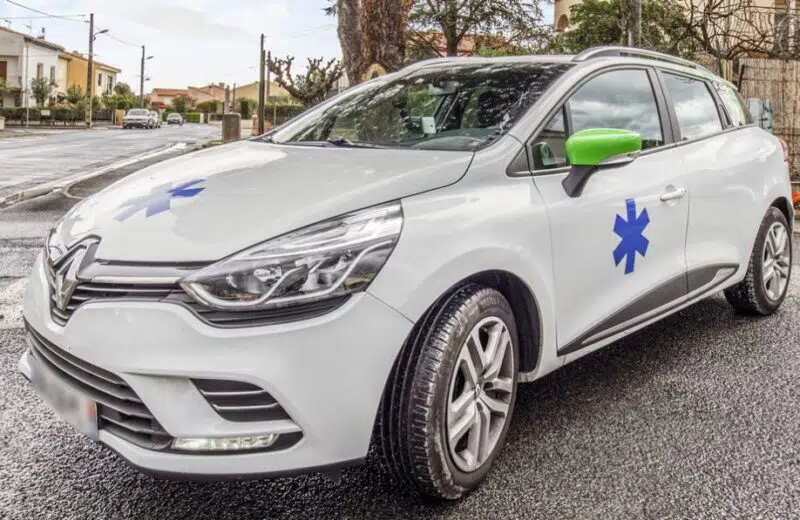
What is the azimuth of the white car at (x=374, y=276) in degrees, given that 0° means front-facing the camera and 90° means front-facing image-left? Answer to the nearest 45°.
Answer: approximately 45°

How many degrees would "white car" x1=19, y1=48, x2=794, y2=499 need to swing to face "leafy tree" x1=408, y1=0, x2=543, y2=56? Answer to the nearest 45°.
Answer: approximately 135° to its right

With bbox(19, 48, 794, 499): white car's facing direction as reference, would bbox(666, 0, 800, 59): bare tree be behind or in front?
behind

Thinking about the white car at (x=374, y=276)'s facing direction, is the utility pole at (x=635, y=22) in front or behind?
behind

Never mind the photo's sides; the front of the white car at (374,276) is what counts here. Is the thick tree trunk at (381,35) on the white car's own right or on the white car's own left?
on the white car's own right

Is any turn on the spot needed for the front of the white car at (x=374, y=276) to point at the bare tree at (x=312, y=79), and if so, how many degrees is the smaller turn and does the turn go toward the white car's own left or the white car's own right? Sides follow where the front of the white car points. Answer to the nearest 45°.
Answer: approximately 135° to the white car's own right
